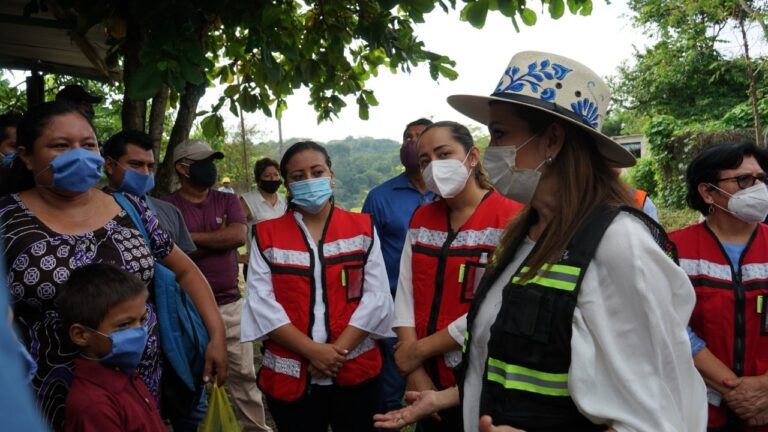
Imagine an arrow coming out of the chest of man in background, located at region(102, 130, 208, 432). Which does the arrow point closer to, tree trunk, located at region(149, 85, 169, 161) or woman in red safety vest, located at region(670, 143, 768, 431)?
the woman in red safety vest

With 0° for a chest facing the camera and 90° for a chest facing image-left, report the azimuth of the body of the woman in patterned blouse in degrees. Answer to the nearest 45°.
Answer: approximately 315°

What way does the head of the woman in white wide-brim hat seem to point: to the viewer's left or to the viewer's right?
to the viewer's left

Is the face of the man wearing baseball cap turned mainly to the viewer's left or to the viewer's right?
to the viewer's right

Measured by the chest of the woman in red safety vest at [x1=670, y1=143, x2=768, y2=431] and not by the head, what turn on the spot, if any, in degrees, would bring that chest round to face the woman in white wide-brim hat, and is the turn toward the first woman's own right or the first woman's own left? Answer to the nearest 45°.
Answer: approximately 45° to the first woman's own right

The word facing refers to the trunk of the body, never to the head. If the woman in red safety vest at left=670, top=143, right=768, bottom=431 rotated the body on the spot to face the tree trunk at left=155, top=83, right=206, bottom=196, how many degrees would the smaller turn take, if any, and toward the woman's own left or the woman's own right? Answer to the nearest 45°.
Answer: approximately 135° to the woman's own right

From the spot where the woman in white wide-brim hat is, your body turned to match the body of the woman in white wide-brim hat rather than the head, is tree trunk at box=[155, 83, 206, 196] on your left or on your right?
on your right

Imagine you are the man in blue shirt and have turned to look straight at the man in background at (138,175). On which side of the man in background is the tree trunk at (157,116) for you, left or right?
right

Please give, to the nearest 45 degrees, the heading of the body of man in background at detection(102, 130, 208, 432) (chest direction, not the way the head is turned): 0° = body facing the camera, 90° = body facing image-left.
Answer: approximately 315°

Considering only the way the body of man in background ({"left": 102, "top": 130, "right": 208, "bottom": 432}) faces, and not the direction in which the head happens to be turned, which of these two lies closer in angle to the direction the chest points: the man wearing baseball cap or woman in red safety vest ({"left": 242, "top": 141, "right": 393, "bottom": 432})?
the woman in red safety vest

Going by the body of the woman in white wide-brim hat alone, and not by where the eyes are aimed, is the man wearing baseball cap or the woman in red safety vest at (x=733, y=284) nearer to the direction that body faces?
the man wearing baseball cap

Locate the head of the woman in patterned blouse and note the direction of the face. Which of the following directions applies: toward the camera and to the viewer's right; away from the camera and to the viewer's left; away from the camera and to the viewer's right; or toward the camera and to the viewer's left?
toward the camera and to the viewer's right

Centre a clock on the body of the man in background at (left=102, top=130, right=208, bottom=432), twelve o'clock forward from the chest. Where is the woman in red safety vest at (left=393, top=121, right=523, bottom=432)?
The woman in red safety vest is roughly at 12 o'clock from the man in background.
